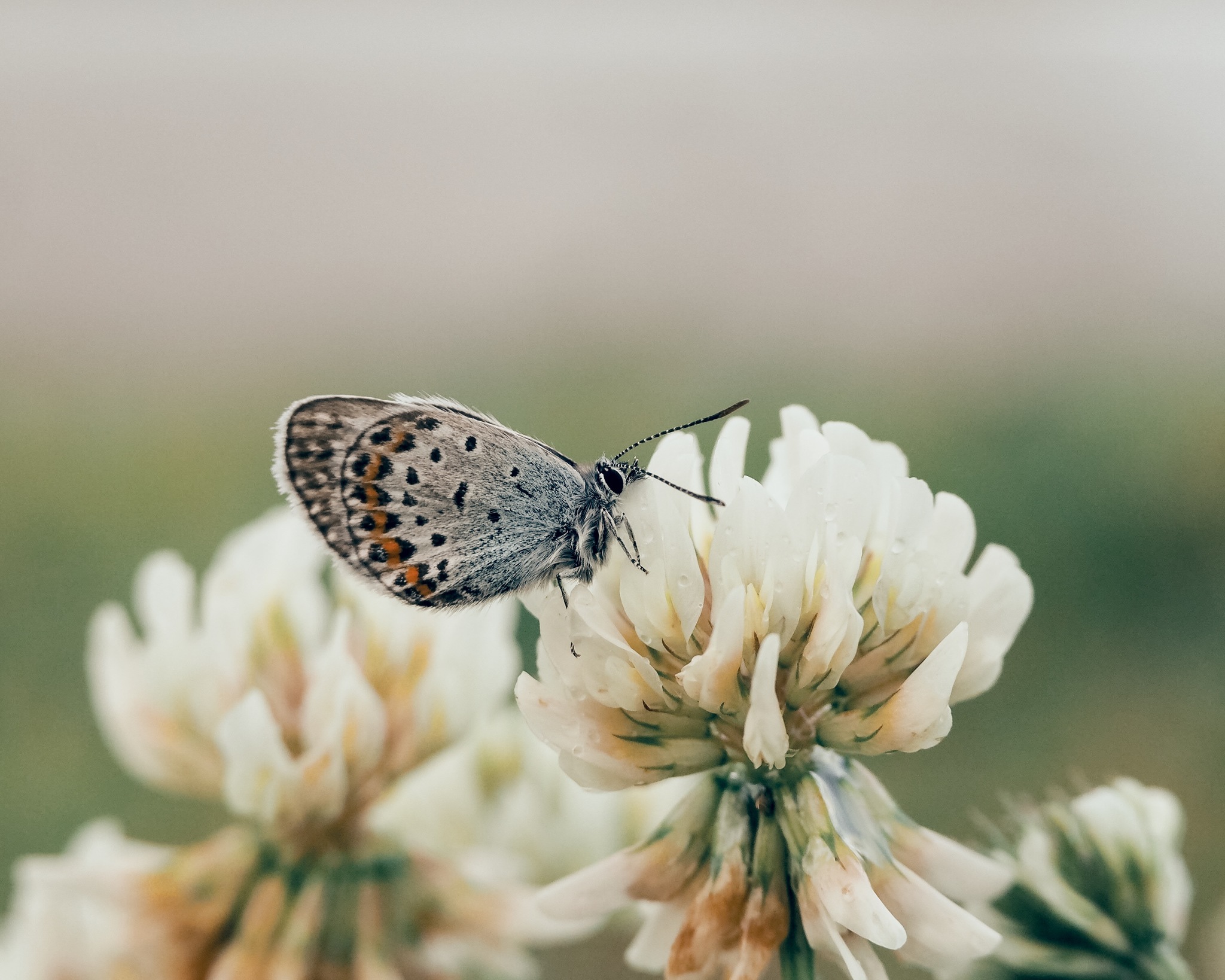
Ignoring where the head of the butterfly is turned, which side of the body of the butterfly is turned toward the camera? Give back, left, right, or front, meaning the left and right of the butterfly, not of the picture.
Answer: right
